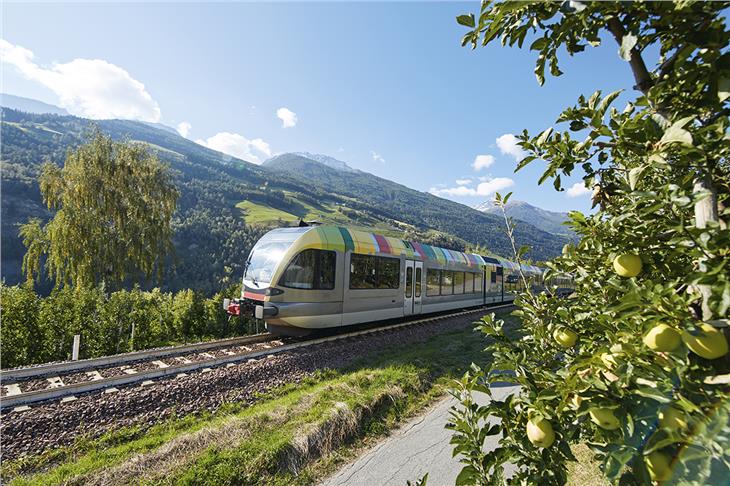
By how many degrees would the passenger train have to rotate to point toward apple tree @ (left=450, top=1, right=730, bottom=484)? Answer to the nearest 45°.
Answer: approximately 45° to its left

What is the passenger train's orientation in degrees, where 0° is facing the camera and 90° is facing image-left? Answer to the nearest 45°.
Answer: approximately 45°

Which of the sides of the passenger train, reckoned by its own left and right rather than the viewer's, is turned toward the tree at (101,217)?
right
